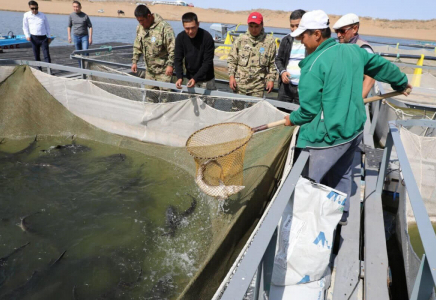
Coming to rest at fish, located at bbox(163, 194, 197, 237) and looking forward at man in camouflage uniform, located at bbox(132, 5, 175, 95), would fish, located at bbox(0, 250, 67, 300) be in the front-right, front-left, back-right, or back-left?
back-left

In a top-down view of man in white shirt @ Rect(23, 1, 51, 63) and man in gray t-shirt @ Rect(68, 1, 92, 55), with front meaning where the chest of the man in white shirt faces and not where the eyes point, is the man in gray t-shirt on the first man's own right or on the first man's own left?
on the first man's own left

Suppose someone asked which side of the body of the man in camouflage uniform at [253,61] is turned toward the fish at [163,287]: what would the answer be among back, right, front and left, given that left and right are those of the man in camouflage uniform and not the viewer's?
front

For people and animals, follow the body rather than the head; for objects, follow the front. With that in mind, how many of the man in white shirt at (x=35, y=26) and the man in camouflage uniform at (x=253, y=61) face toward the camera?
2

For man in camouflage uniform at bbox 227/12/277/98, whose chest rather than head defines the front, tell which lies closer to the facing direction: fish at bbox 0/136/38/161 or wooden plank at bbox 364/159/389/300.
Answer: the wooden plank

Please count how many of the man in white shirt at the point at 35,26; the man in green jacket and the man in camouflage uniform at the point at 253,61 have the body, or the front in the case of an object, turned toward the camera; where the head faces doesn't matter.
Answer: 2
